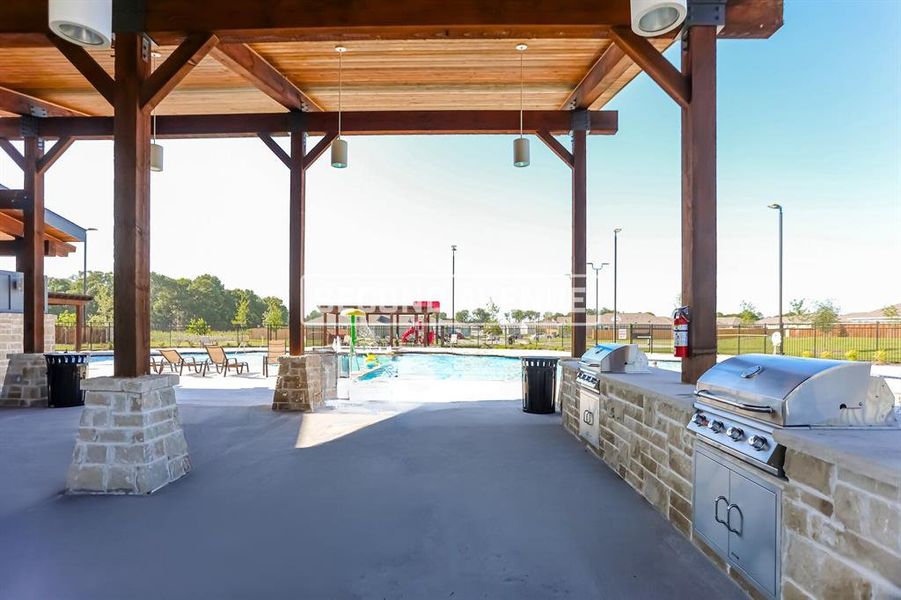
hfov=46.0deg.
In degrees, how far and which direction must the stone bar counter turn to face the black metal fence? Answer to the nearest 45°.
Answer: approximately 135° to its right

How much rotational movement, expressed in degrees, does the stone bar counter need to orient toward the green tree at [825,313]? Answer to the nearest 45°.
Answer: approximately 135° to its right

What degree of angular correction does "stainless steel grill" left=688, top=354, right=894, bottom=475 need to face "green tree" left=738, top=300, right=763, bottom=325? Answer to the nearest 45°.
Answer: approximately 135° to its right

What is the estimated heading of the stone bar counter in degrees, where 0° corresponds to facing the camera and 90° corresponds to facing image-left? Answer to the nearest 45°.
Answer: approximately 45°

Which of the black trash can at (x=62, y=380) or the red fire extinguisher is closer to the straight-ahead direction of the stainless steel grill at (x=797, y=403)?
the black trash can

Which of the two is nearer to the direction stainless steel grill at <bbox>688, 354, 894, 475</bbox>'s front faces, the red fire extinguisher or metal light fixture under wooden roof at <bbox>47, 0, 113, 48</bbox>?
the metal light fixture under wooden roof

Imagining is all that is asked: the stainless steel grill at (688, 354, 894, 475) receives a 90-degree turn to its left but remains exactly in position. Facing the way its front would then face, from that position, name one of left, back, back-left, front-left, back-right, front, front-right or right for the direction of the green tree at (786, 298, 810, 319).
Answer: back-left

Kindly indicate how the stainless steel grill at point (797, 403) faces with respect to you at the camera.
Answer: facing the viewer and to the left of the viewer
